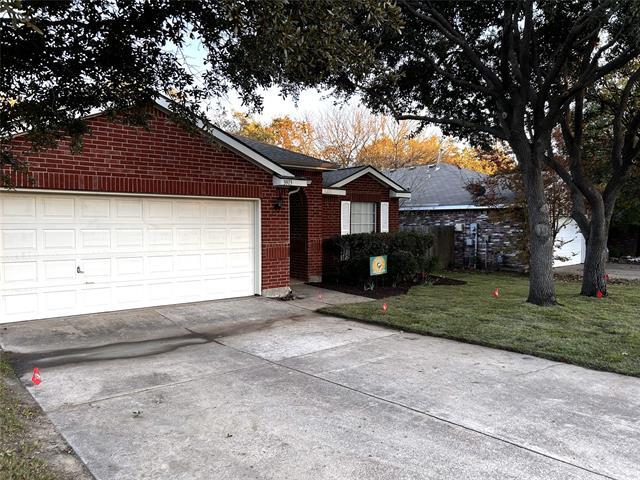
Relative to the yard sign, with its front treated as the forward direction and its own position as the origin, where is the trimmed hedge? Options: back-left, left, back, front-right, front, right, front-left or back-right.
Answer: back

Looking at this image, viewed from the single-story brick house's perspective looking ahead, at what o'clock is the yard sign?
The yard sign is roughly at 10 o'clock from the single-story brick house.

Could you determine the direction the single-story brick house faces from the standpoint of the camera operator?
facing the viewer and to the right of the viewer

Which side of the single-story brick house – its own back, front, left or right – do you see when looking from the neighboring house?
left

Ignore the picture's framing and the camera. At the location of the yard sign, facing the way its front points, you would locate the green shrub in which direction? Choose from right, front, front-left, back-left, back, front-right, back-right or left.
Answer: back-left

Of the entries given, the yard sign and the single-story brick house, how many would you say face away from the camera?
0

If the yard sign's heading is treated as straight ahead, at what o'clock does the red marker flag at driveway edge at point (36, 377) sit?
The red marker flag at driveway edge is roughly at 1 o'clock from the yard sign.

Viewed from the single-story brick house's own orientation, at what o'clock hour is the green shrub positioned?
The green shrub is roughly at 10 o'clock from the single-story brick house.
